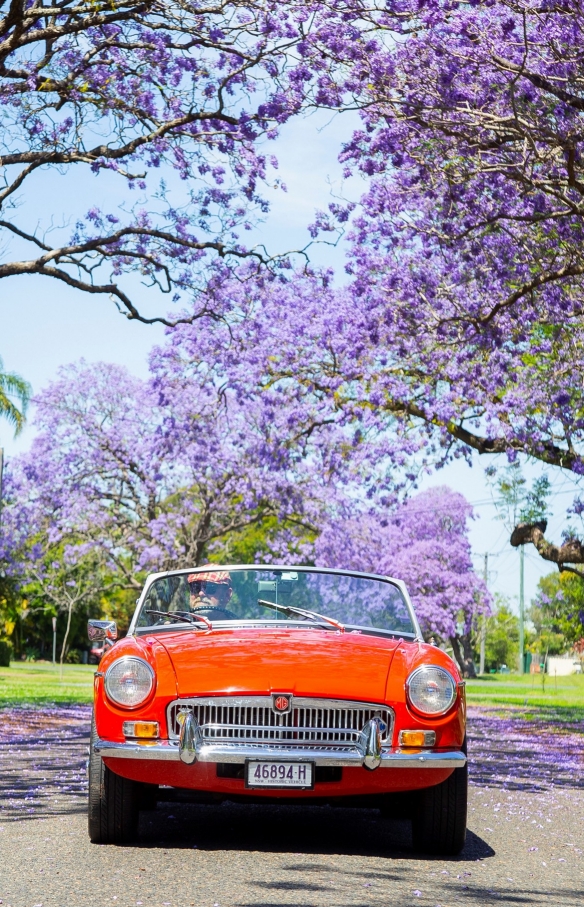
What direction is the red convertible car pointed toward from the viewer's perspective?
toward the camera

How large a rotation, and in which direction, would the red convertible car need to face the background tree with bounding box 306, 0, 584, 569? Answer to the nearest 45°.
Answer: approximately 180°
